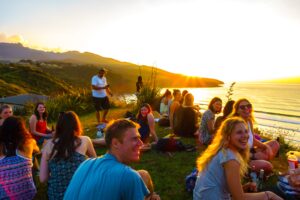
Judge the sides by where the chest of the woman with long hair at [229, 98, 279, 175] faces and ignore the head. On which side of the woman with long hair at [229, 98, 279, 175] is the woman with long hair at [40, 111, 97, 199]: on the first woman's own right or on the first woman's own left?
on the first woman's own right

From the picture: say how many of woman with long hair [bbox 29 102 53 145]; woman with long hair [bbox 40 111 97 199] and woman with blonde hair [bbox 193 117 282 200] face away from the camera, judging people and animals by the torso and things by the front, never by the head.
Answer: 1

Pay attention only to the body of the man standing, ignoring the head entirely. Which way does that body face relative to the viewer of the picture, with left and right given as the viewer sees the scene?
facing the viewer and to the right of the viewer

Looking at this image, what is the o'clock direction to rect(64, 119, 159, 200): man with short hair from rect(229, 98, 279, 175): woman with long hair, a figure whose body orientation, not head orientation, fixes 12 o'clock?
The man with short hair is roughly at 2 o'clock from the woman with long hair.

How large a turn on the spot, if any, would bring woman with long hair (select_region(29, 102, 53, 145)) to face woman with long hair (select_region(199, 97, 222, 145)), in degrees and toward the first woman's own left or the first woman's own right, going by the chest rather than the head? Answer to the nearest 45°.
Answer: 0° — they already face them

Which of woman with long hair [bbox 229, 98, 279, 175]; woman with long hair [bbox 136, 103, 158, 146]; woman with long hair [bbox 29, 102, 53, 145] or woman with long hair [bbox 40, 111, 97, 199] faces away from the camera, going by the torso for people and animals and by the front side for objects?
woman with long hair [bbox 40, 111, 97, 199]
